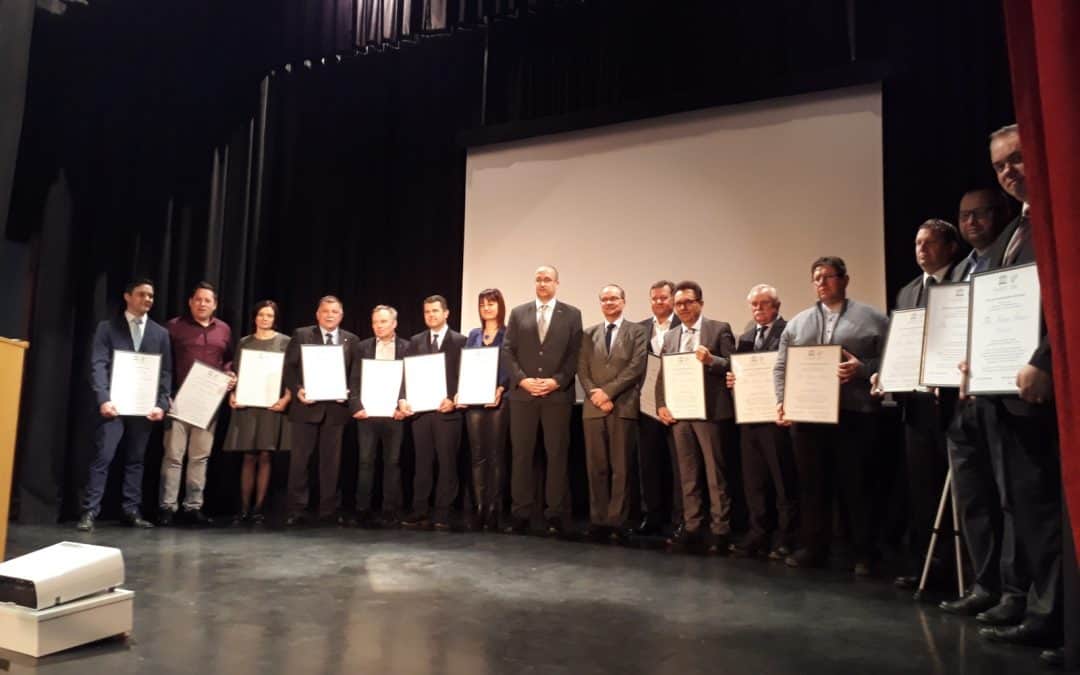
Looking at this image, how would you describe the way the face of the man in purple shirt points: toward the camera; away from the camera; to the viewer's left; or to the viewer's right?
toward the camera

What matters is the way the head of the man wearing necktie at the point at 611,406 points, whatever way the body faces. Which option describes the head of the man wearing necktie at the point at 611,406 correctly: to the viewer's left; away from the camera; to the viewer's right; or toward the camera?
toward the camera

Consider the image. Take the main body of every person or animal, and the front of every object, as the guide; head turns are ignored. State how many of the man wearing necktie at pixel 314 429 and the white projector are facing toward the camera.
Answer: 1

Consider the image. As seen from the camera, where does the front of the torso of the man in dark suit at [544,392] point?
toward the camera

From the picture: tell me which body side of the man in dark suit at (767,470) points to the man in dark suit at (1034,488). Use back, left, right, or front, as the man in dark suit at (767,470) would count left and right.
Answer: left

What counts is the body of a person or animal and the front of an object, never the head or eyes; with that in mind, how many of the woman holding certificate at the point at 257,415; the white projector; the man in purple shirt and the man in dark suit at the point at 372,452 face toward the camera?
3

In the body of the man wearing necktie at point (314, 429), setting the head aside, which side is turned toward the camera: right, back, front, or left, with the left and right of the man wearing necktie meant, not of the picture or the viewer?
front

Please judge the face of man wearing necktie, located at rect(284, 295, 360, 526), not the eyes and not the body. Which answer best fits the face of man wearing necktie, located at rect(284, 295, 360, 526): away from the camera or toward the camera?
toward the camera

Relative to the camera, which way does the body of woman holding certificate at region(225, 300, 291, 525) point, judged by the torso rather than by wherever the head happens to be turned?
toward the camera

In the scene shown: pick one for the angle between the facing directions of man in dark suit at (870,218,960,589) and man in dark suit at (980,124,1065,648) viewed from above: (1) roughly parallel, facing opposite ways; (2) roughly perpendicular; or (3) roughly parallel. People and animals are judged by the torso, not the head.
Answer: roughly parallel

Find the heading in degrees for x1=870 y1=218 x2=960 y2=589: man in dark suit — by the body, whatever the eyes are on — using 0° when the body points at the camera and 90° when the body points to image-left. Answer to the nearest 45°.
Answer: approximately 45°

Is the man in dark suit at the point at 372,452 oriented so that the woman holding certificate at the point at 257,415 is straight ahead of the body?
no

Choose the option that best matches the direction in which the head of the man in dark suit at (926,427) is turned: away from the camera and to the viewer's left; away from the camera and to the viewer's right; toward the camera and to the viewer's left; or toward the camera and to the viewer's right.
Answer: toward the camera and to the viewer's left

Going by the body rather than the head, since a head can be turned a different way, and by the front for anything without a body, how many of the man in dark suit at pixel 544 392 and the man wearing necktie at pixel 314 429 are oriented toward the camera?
2

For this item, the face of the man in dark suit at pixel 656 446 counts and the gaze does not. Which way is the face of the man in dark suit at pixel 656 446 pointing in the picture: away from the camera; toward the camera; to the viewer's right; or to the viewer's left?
toward the camera

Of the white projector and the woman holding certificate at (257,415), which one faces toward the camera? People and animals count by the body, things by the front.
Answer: the woman holding certificate

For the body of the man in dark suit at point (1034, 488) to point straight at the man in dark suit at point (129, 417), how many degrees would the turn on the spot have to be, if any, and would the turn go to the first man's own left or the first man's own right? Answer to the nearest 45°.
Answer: approximately 45° to the first man's own right

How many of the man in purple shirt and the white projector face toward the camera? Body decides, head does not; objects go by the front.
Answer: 1
